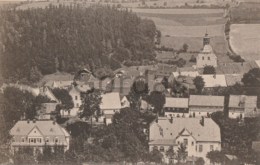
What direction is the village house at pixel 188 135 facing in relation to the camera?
toward the camera

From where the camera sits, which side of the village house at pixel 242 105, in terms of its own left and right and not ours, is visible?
front

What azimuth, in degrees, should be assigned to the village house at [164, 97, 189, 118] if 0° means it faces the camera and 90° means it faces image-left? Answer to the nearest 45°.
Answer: approximately 0°

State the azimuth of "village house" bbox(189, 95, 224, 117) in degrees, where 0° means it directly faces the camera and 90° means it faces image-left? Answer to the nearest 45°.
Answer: approximately 0°

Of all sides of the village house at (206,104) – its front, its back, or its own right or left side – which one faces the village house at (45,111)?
right

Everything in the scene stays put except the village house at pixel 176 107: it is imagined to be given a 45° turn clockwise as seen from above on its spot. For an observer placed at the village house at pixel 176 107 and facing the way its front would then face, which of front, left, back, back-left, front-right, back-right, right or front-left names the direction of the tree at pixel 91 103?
front-right
